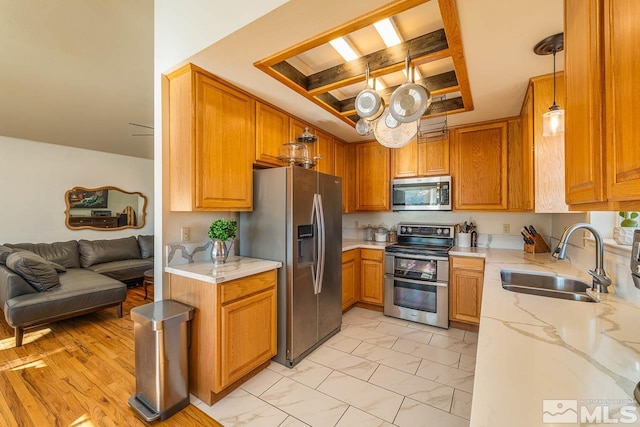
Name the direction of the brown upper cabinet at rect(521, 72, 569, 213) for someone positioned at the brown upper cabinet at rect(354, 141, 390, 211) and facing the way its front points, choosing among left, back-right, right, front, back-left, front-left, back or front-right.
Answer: front-left

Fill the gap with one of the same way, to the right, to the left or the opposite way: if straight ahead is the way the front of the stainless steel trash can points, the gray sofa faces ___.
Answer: to the left

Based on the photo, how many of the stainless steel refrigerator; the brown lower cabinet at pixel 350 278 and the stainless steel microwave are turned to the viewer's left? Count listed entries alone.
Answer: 0

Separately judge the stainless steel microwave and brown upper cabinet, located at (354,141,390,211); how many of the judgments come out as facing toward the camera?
2

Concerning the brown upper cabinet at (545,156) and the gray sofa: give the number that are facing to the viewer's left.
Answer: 1

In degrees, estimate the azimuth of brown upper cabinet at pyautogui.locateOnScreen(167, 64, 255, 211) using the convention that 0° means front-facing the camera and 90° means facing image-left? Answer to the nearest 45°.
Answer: approximately 315°

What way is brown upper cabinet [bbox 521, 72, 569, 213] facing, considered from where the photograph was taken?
facing to the left of the viewer

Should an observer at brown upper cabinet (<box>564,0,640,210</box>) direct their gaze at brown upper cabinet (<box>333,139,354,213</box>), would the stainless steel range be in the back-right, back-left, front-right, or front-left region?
front-right

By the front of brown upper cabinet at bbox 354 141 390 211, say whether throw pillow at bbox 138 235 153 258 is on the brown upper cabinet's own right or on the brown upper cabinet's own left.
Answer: on the brown upper cabinet's own right

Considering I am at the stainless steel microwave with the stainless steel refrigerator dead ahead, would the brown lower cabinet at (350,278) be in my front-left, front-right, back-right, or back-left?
front-right

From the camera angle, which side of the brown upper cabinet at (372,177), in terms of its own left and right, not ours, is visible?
front

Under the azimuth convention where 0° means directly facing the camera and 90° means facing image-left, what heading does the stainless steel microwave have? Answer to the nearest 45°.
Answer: approximately 0°

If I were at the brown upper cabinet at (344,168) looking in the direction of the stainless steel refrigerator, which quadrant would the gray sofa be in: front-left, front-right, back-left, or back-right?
front-right
